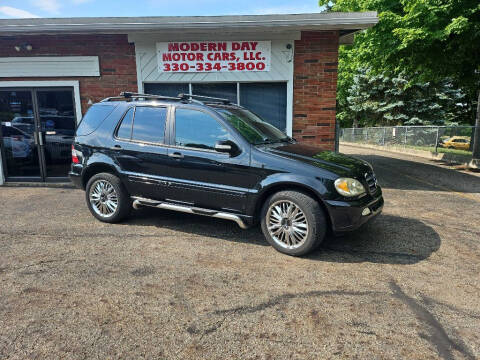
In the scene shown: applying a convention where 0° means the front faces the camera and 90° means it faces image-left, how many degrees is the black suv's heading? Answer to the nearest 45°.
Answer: approximately 315°

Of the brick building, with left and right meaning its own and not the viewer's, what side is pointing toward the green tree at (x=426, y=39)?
left

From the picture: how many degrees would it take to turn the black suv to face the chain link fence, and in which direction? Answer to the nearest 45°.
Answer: approximately 90° to its left

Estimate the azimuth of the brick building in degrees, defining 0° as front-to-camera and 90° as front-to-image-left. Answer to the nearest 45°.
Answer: approximately 0°

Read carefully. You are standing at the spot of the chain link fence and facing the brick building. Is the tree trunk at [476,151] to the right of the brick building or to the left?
left

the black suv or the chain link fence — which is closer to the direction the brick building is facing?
the black suv
